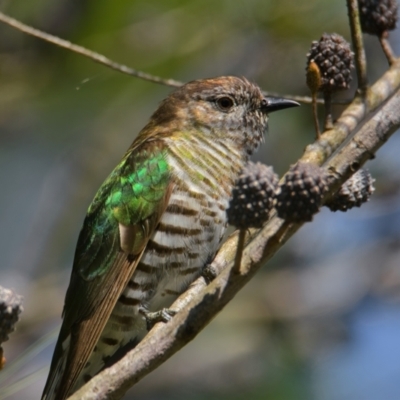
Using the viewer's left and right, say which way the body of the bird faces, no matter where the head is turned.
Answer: facing to the right of the viewer

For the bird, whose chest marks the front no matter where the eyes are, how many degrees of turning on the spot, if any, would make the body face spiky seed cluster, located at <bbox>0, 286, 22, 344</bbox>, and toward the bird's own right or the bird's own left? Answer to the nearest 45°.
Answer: approximately 90° to the bird's own right
